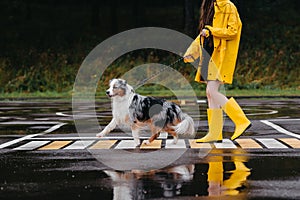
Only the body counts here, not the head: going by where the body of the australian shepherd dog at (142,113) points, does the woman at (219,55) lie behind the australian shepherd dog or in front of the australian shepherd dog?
behind

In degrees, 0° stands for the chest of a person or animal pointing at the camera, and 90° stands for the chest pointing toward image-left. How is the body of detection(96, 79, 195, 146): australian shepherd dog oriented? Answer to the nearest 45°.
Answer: approximately 90°
